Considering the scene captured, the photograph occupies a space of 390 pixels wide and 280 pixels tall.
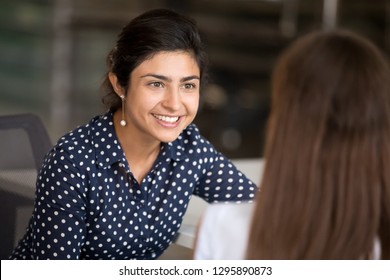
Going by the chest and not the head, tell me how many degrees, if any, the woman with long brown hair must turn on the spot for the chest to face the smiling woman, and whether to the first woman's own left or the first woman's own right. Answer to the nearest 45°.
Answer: approximately 45° to the first woman's own left

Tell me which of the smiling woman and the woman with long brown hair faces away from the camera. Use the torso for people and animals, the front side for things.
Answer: the woman with long brown hair

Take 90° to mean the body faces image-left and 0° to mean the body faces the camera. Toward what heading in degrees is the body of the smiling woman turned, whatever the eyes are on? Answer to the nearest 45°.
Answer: approximately 315°

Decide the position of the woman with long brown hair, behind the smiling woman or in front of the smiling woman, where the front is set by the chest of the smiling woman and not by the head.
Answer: in front

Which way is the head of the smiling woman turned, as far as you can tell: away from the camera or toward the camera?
toward the camera

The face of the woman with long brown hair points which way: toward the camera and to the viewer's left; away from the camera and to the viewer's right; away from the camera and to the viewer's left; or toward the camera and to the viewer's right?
away from the camera and to the viewer's left

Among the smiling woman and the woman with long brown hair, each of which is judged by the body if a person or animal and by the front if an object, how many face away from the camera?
1

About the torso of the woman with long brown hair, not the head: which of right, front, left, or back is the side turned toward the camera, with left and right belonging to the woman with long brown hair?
back
